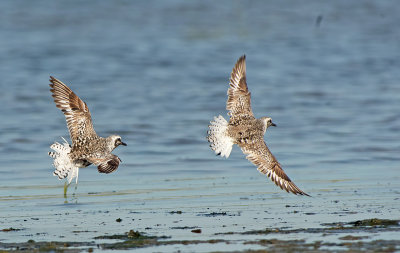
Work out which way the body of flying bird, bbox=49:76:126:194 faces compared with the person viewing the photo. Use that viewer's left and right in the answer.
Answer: facing to the right of the viewer

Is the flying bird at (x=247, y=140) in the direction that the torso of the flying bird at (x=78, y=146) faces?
yes
